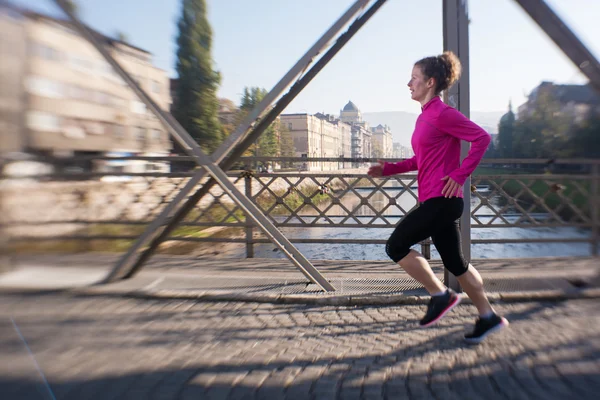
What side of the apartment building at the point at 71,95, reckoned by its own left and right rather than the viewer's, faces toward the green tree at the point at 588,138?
front

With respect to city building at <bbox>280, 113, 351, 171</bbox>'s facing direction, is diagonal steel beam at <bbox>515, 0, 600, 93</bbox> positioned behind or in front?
in front

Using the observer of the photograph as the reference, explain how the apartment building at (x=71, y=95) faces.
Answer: facing the viewer and to the right of the viewer

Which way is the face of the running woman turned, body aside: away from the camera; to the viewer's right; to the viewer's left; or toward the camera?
to the viewer's left

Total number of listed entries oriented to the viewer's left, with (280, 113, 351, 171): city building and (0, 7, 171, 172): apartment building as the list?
0

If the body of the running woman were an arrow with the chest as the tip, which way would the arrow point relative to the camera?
to the viewer's left

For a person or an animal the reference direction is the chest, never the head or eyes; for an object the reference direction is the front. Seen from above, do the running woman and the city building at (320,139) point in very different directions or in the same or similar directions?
very different directions

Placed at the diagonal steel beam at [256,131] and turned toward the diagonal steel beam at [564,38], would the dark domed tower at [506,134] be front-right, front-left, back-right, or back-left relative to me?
front-left

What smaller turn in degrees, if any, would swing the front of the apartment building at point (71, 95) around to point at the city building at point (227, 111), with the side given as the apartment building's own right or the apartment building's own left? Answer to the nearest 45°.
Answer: approximately 45° to the apartment building's own left
